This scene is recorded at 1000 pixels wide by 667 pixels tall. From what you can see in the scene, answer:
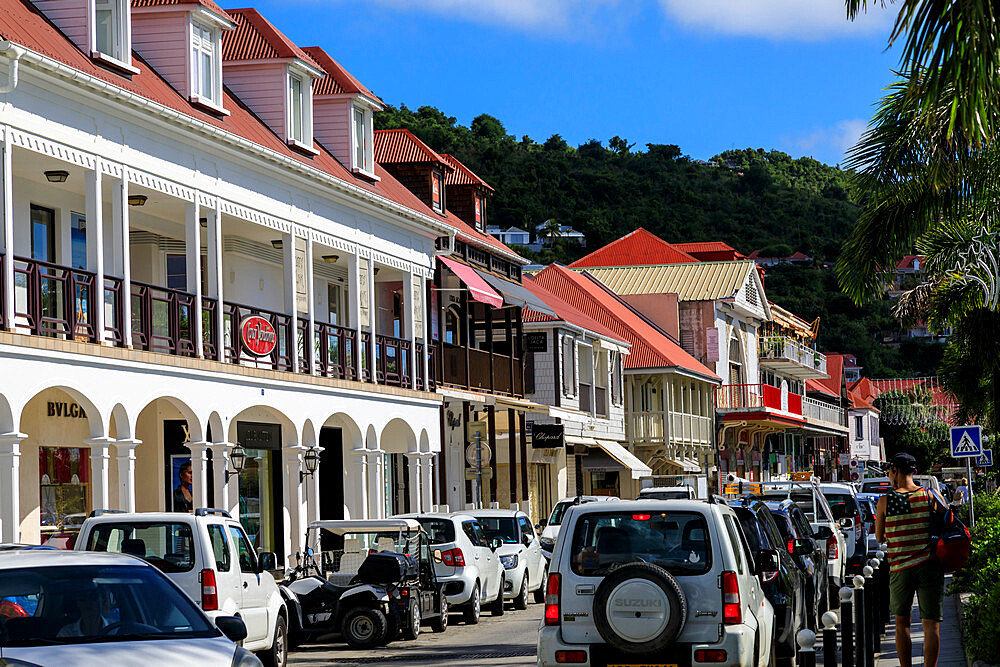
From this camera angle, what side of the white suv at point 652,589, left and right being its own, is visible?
back

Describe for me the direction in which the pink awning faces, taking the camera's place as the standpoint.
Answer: facing the viewer and to the right of the viewer

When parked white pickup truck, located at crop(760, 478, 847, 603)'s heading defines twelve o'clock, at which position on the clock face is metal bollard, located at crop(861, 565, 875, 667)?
The metal bollard is roughly at 6 o'clock from the parked white pickup truck.

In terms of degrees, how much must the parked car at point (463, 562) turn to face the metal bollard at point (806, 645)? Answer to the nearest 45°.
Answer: approximately 135° to its right

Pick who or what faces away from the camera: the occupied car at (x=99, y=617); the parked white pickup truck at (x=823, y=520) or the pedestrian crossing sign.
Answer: the parked white pickup truck at (x=823, y=520)

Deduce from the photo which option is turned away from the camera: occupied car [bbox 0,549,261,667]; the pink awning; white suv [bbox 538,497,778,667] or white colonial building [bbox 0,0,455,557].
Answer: the white suv

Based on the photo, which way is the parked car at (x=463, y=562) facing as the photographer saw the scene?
facing away from the viewer and to the right of the viewer

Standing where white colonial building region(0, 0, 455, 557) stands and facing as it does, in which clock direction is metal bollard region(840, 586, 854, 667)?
The metal bollard is roughly at 1 o'clock from the white colonial building.

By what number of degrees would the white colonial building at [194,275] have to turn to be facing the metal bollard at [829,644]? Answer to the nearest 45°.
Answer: approximately 45° to its right

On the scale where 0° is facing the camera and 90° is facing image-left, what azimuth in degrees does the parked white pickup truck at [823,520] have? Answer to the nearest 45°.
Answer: approximately 180°

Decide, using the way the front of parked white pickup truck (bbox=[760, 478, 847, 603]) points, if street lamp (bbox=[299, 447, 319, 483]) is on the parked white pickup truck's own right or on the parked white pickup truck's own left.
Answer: on the parked white pickup truck's own left
